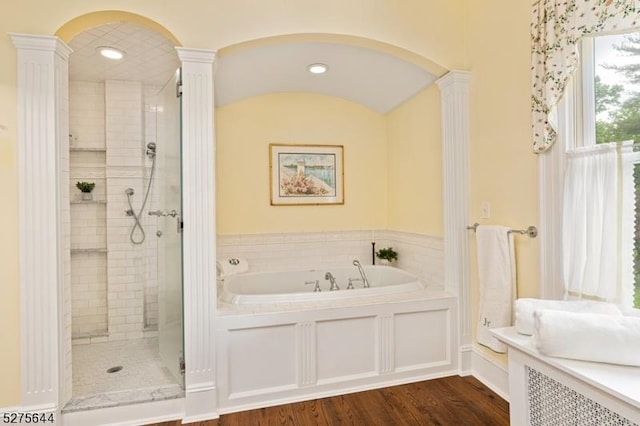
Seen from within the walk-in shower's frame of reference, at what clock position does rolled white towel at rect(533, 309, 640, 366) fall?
The rolled white towel is roughly at 11 o'clock from the walk-in shower.

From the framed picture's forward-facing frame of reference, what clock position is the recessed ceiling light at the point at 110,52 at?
The recessed ceiling light is roughly at 2 o'clock from the framed picture.

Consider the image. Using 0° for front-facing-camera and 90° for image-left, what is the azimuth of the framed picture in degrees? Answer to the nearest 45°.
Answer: approximately 0°

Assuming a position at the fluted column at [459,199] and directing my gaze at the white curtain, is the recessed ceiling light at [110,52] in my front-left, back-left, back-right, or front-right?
back-right

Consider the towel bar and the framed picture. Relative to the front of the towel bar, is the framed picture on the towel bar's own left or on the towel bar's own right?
on the towel bar's own right

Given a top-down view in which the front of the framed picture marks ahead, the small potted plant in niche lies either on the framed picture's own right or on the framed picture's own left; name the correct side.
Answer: on the framed picture's own right

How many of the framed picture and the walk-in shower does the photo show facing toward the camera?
2

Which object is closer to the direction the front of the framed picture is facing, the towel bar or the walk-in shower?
the towel bar

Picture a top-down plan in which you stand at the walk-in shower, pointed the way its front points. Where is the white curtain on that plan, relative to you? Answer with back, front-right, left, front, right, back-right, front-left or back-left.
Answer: front-left

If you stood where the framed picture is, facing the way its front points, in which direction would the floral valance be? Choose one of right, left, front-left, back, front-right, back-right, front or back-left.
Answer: front-left

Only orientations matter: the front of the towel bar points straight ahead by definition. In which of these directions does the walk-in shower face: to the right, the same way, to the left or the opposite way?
to the left

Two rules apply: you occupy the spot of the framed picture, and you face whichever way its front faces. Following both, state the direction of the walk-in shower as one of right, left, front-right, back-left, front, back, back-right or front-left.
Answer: right
